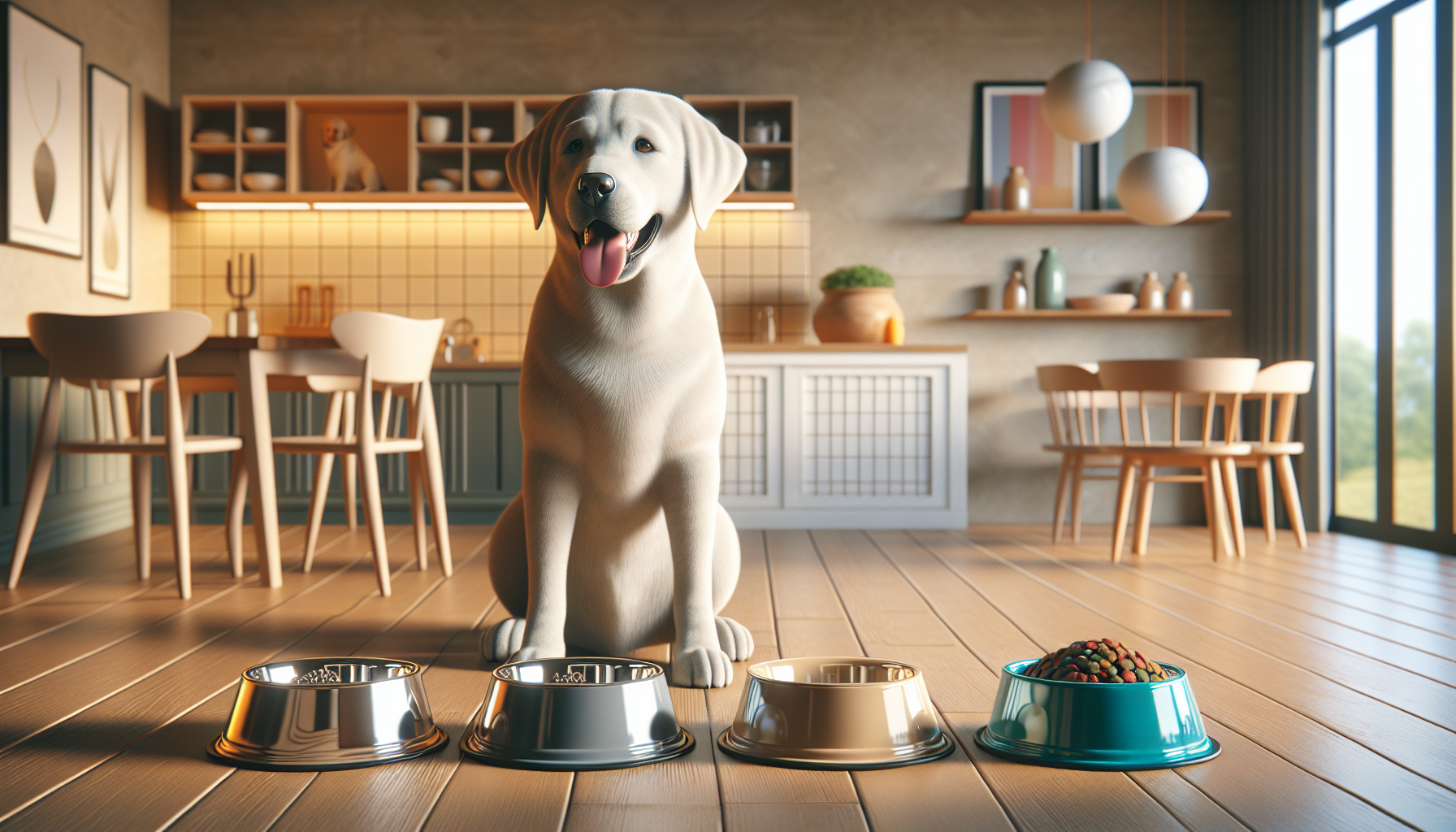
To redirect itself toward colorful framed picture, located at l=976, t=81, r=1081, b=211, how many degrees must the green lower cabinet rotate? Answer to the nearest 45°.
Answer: approximately 90° to its left

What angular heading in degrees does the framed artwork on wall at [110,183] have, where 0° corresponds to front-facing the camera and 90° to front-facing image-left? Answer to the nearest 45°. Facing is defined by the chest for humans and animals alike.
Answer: approximately 315°

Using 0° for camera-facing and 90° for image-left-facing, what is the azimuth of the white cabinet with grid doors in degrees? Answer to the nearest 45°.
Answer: approximately 0°

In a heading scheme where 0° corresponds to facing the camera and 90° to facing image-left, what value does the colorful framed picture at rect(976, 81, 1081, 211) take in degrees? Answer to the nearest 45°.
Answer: approximately 0°

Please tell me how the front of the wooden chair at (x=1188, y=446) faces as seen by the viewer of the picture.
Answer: facing away from the viewer

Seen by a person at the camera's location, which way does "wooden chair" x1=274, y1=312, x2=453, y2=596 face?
facing away from the viewer and to the left of the viewer
